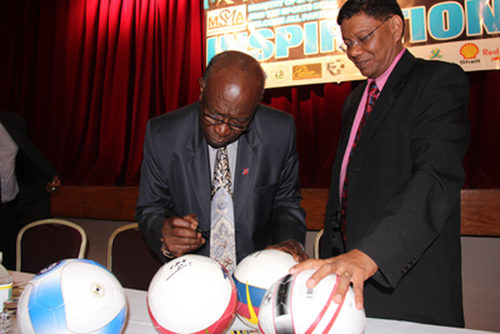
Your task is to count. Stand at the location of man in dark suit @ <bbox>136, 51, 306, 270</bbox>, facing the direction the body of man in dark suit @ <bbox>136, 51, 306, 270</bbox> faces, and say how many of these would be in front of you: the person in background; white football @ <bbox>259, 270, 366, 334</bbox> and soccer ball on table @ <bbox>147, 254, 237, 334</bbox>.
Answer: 2

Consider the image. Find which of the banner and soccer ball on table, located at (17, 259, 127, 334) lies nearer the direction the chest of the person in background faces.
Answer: the soccer ball on table

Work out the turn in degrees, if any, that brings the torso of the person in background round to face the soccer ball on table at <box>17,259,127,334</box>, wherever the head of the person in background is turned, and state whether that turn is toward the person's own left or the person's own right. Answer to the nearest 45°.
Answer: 0° — they already face it

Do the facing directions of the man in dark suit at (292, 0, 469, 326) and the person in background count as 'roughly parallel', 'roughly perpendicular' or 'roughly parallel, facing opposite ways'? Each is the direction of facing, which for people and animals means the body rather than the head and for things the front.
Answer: roughly perpendicular

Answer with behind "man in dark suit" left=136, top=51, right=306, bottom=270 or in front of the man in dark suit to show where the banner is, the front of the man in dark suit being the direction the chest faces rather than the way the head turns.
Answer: behind

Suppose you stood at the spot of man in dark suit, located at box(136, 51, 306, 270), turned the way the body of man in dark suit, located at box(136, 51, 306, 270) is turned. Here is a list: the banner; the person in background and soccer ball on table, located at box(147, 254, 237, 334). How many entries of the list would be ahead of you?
1

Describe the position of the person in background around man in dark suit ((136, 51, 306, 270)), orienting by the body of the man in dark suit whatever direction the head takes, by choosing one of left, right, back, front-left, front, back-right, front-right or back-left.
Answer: back-right

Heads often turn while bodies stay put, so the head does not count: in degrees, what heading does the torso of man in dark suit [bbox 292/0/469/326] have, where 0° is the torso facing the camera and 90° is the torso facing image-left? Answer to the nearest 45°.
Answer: approximately 45°
